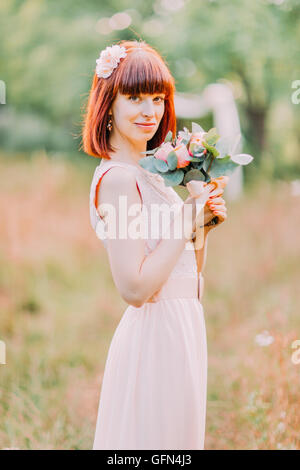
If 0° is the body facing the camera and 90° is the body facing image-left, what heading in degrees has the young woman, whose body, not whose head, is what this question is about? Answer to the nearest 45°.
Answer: approximately 270°
